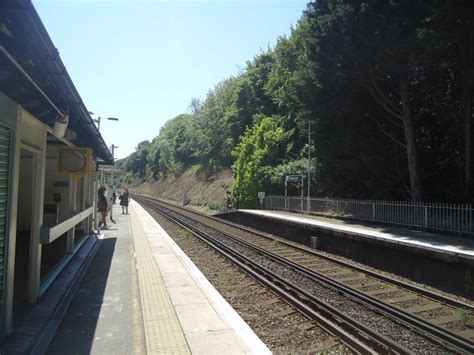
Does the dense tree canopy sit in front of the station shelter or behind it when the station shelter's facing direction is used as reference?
in front

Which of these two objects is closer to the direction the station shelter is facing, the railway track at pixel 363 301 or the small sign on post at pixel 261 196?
the railway track

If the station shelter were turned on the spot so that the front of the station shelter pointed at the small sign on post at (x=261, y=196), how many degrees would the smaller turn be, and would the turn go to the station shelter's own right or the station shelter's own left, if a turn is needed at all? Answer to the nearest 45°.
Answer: approximately 45° to the station shelter's own left

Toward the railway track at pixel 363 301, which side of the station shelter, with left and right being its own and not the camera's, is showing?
front

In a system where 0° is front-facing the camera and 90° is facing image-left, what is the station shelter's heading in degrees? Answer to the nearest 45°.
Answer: approximately 270°

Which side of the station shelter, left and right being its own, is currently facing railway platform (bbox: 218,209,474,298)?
front
